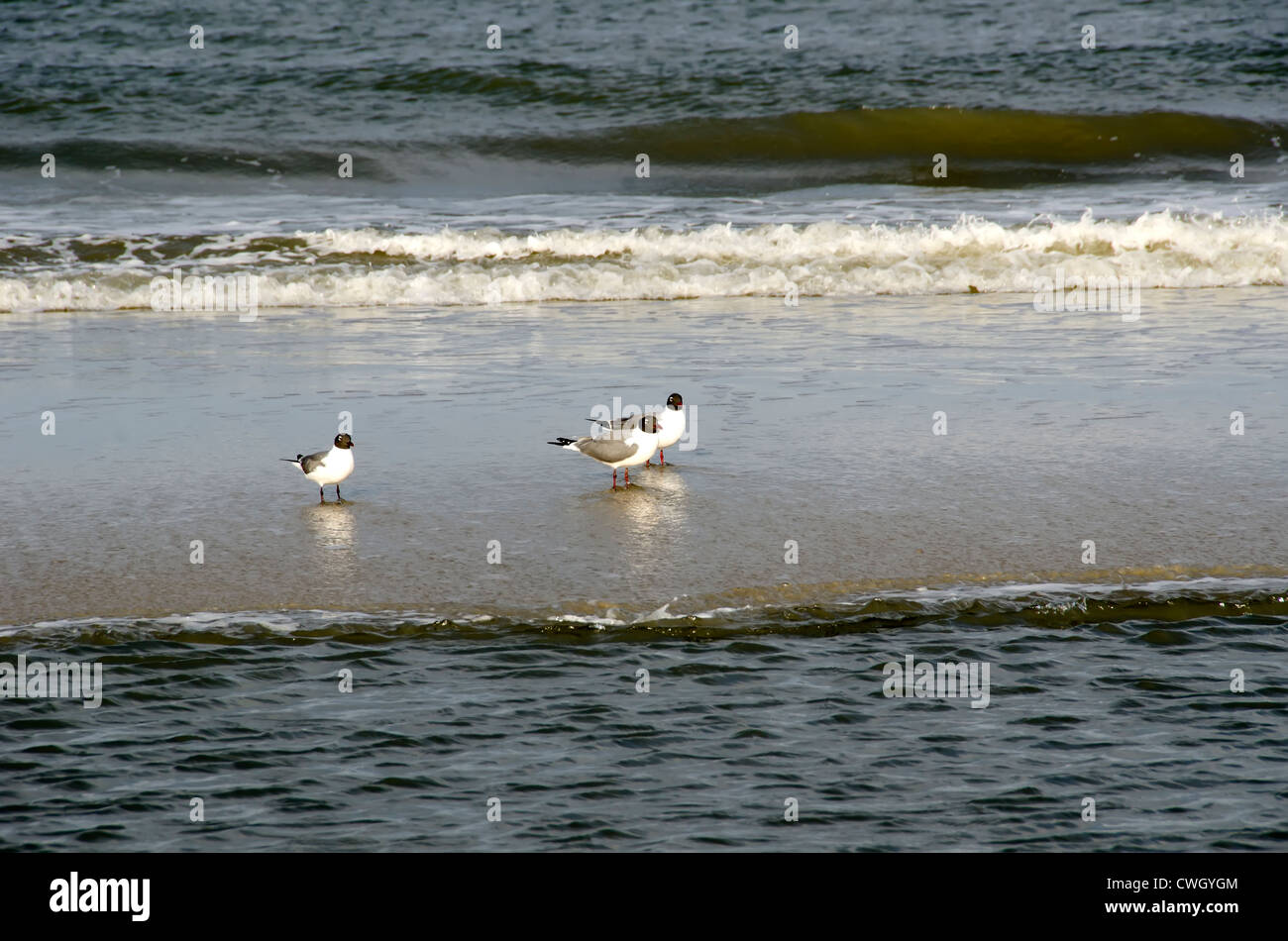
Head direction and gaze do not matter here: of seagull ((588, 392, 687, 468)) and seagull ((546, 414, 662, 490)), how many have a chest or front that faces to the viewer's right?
2

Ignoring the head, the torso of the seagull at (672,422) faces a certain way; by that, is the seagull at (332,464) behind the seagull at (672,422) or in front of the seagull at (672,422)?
behind

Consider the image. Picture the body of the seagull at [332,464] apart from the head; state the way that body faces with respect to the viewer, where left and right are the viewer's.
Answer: facing the viewer and to the right of the viewer

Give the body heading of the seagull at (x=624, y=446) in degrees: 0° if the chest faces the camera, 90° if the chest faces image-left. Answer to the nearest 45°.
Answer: approximately 270°

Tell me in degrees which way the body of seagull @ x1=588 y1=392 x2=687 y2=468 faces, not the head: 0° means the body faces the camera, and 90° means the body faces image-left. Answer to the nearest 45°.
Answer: approximately 270°

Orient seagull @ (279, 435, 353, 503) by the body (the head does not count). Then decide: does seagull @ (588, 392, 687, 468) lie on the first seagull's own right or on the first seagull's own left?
on the first seagull's own left
